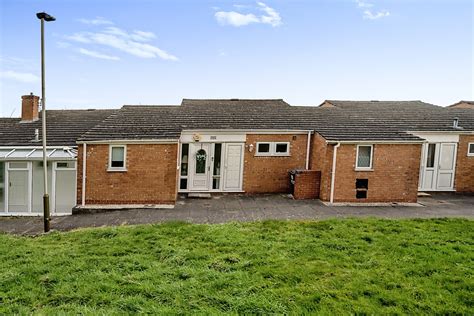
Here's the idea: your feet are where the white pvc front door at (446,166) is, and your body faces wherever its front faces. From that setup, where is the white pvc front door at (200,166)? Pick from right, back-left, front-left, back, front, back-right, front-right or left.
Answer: front-right

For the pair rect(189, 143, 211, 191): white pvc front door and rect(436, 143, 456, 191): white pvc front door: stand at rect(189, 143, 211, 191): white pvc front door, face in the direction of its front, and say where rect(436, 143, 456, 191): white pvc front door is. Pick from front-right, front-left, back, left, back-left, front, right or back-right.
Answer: left

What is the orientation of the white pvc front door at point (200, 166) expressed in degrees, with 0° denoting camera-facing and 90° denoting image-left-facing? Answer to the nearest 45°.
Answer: approximately 0°

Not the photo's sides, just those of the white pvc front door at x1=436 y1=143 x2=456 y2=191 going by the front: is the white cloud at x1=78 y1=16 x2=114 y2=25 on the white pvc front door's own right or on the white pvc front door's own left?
on the white pvc front door's own right

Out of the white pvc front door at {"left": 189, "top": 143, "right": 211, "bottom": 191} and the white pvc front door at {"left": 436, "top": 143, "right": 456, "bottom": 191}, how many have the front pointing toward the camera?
2

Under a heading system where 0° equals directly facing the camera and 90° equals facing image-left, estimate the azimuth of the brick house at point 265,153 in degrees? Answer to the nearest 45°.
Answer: approximately 0°

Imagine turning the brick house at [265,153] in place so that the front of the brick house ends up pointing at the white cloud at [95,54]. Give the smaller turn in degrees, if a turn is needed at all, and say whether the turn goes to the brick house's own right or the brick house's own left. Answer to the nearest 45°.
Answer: approximately 135° to the brick house's own right
